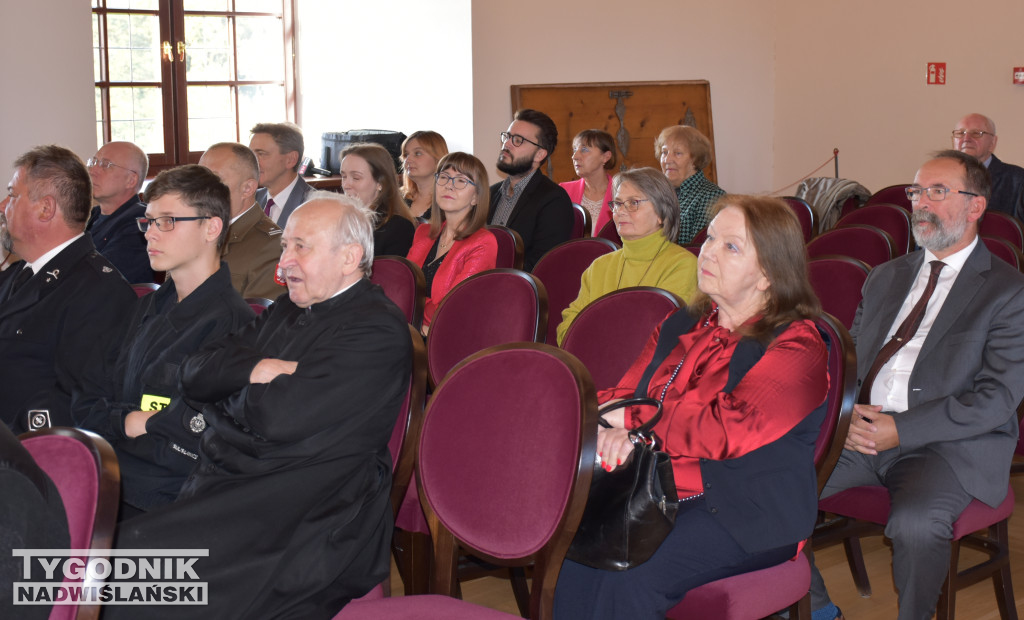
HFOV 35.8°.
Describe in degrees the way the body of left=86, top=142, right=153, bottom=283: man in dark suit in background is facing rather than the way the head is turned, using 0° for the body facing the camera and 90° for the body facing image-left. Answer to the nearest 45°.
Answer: approximately 45°

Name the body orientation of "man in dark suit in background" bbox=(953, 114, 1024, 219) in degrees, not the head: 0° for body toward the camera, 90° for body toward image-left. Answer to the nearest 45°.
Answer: approximately 45°

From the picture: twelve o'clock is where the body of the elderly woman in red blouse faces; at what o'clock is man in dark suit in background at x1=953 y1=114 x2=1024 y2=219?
The man in dark suit in background is roughly at 5 o'clock from the elderly woman in red blouse.

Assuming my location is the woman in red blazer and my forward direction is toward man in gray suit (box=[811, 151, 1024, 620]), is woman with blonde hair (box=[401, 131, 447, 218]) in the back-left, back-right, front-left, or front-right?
back-left

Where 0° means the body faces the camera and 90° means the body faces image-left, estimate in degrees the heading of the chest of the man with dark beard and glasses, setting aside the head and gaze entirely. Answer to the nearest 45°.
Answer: approximately 45°

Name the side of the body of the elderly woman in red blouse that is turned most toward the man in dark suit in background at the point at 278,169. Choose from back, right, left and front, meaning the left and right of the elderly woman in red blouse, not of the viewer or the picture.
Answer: right

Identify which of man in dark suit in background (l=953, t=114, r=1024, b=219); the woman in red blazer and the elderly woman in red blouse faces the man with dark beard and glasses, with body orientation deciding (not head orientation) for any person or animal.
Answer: the man in dark suit in background

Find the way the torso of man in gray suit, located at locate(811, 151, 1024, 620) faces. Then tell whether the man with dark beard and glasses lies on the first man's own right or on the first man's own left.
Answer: on the first man's own right
